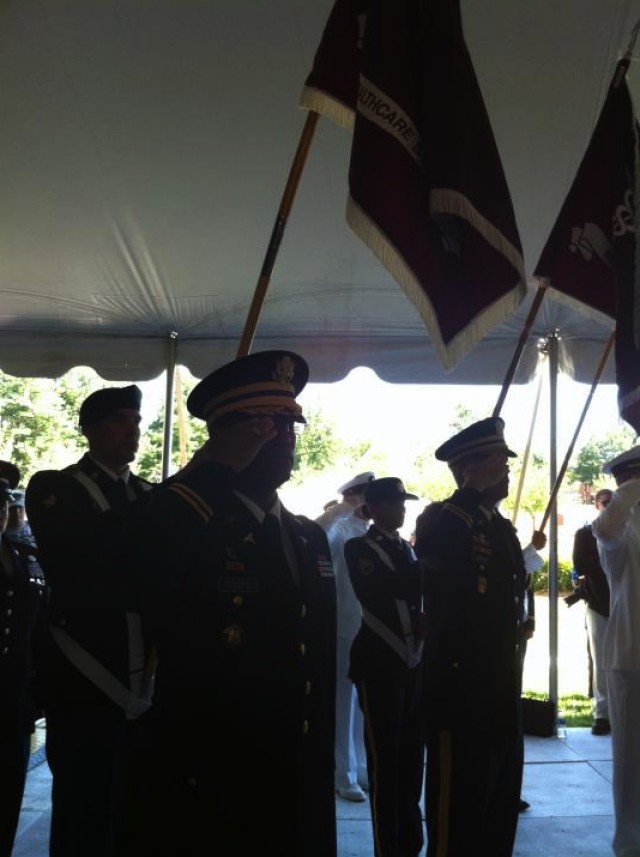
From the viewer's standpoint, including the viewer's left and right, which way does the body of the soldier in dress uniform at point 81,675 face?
facing the viewer and to the right of the viewer

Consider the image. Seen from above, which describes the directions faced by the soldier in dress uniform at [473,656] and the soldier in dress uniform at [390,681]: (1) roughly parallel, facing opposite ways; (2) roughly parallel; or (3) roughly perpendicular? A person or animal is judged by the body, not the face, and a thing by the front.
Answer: roughly parallel

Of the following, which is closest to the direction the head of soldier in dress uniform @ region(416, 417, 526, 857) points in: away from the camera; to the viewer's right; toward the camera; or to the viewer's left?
to the viewer's right

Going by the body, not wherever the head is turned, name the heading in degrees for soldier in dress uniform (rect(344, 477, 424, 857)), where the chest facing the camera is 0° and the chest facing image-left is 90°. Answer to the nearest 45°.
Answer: approximately 315°

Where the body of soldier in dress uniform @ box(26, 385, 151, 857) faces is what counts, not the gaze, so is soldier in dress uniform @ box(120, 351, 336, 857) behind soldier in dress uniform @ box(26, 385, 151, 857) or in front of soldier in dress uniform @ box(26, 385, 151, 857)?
in front

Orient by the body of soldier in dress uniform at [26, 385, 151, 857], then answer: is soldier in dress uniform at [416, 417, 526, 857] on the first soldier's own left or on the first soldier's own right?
on the first soldier's own left

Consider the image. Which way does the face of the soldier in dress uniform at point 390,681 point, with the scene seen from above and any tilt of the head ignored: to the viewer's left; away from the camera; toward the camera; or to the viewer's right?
to the viewer's right

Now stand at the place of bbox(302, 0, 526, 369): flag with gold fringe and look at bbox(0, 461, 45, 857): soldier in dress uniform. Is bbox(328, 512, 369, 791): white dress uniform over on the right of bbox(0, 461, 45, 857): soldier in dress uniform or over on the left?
right
